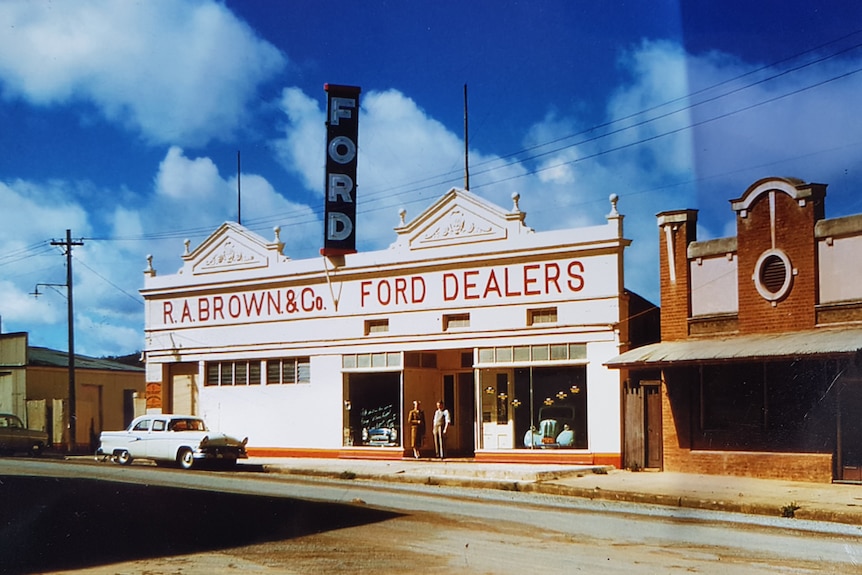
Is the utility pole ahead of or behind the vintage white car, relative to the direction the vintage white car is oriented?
behind

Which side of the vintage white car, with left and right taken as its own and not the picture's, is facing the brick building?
front

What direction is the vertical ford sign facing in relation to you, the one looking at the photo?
facing the viewer

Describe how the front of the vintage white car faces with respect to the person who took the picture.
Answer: facing the viewer and to the right of the viewer

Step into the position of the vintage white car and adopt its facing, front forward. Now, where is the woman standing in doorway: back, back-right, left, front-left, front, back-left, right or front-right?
front-left

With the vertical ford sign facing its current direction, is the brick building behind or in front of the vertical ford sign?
in front

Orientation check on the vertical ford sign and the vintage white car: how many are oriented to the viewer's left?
0
